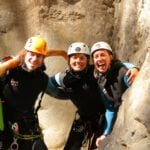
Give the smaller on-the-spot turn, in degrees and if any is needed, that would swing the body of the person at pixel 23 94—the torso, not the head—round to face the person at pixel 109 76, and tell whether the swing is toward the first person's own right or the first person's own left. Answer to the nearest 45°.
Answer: approximately 90° to the first person's own left

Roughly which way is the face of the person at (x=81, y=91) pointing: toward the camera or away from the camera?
toward the camera

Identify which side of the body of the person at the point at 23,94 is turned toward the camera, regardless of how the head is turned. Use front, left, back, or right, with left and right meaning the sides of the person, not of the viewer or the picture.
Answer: front

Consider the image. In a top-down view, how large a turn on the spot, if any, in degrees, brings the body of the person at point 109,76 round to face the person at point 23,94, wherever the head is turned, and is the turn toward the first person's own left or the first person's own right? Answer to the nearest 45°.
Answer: approximately 45° to the first person's own right

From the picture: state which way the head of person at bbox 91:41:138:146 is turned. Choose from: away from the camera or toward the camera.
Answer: toward the camera

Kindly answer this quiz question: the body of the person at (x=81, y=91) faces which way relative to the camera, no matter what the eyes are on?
toward the camera
